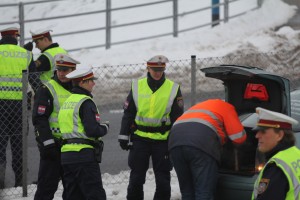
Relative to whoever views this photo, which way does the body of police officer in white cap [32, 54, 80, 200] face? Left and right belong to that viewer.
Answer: facing the viewer and to the right of the viewer

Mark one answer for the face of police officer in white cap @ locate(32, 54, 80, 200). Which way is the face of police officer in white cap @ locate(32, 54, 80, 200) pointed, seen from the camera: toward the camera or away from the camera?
toward the camera

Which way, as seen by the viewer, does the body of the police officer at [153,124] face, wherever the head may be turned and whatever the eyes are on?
toward the camera

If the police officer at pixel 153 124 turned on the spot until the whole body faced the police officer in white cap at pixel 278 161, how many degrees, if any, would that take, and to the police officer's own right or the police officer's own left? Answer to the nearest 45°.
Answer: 0° — they already face them

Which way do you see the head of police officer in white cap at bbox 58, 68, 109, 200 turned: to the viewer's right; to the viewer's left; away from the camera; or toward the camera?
to the viewer's right
